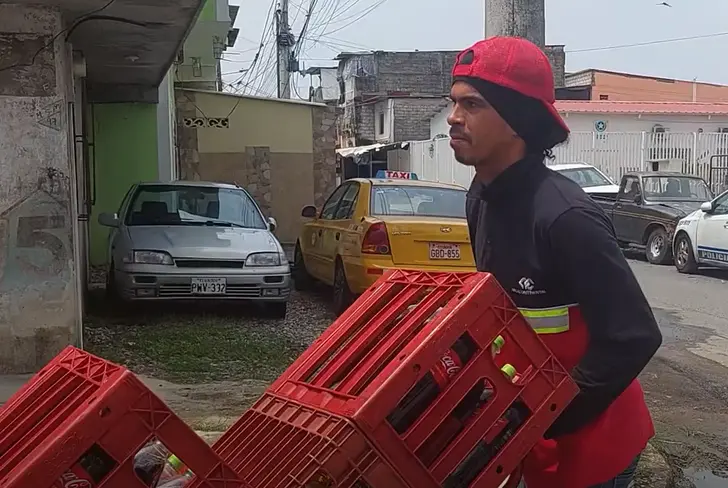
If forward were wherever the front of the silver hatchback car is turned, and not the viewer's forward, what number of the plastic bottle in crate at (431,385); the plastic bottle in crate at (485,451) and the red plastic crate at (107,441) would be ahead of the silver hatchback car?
3

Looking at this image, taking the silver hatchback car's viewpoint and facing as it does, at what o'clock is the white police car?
The white police car is roughly at 8 o'clock from the silver hatchback car.

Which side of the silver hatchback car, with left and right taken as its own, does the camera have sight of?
front

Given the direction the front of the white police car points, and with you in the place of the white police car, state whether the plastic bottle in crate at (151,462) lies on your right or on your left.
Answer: on your left

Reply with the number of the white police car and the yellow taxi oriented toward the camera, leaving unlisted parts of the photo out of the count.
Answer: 0

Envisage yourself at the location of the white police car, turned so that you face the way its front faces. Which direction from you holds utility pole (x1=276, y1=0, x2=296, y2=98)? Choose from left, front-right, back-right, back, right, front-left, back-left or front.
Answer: front

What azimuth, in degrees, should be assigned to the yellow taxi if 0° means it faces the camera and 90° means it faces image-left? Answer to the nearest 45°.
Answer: approximately 135°

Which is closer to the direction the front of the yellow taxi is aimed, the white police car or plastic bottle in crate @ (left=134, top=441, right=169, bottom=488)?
the white police car

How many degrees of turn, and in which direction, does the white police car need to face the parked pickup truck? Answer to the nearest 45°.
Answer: approximately 45° to its right

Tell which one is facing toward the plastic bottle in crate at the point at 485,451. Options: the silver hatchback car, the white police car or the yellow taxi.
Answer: the silver hatchback car

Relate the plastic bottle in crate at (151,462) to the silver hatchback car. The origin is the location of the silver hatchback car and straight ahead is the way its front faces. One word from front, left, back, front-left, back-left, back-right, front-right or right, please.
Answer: front

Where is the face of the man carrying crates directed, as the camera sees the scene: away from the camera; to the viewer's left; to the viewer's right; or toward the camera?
to the viewer's left

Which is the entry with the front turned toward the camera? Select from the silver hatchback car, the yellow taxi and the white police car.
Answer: the silver hatchback car

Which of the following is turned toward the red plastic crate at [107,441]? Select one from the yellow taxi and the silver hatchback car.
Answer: the silver hatchback car

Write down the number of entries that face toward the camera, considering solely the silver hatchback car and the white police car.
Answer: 1
